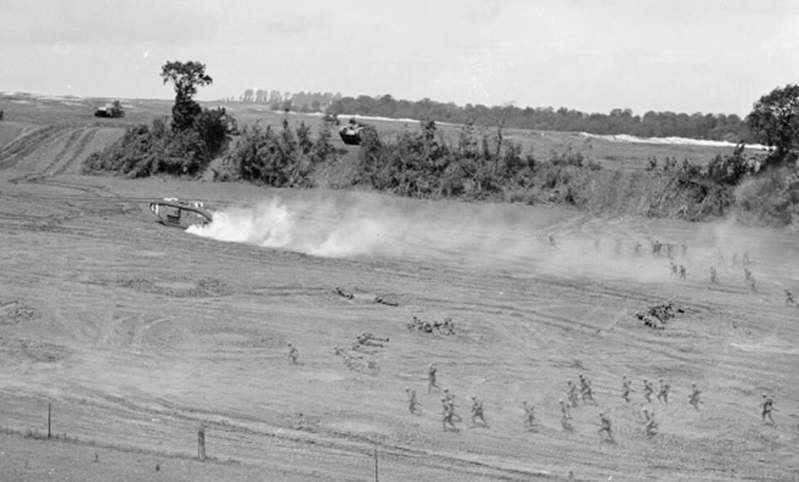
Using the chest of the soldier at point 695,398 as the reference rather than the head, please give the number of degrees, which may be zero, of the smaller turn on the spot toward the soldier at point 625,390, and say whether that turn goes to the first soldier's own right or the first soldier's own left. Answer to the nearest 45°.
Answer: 0° — they already face them

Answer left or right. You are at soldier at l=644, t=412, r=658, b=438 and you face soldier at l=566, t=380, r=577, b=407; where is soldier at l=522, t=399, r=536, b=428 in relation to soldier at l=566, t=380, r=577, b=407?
left

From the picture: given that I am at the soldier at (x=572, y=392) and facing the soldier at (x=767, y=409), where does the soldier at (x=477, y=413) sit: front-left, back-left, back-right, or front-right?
back-right
